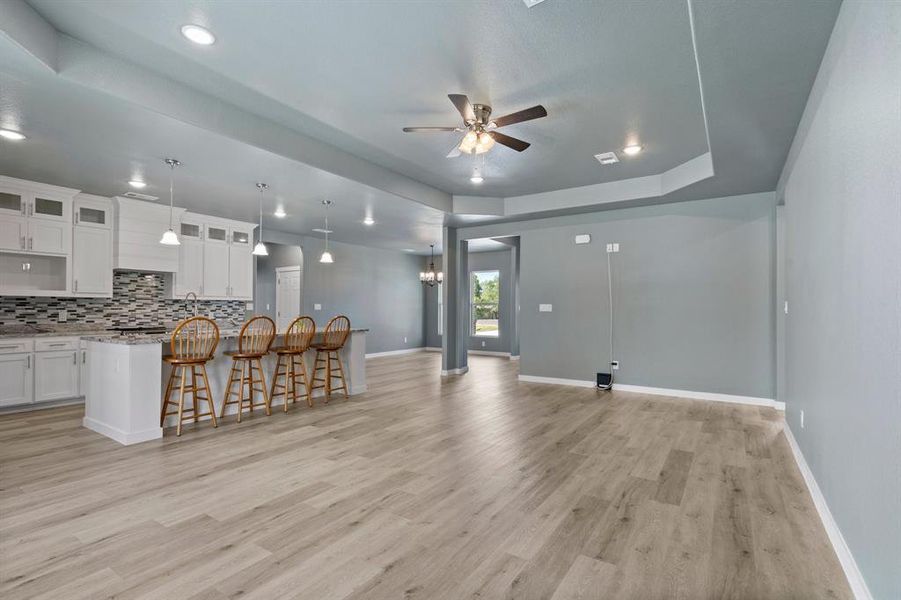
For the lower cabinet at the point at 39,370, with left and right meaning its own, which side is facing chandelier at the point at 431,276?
left

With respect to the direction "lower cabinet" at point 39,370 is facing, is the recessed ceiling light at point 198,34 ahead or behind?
ahead

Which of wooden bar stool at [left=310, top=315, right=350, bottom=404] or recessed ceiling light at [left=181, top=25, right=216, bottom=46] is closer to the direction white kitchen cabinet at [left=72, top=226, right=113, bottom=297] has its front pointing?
the recessed ceiling light

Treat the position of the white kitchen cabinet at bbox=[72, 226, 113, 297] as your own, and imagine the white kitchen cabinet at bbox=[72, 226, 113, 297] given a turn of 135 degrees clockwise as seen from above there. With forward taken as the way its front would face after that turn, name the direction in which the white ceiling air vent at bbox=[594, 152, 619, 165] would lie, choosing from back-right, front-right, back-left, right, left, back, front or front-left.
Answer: back

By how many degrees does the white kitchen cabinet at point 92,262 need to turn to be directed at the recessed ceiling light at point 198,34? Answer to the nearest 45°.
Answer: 0° — it already faces it

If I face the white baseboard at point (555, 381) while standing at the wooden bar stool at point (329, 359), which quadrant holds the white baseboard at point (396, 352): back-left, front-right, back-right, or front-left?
front-left

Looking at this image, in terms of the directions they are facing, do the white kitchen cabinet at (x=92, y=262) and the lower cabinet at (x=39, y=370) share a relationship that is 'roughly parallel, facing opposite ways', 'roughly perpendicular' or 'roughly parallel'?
roughly parallel

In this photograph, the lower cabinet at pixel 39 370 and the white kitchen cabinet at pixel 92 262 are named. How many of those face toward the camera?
2

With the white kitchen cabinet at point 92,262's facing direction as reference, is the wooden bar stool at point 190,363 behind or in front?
in front

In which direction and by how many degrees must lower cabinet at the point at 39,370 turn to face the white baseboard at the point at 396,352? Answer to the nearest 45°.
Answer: approximately 90° to its left

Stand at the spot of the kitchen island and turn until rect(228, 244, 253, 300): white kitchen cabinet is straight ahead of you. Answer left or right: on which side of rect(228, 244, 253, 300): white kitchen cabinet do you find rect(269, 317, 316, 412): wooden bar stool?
right

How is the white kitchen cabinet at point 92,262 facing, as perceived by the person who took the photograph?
facing the viewer

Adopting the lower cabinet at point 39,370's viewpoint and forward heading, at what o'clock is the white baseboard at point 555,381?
The white baseboard is roughly at 10 o'clock from the lower cabinet.

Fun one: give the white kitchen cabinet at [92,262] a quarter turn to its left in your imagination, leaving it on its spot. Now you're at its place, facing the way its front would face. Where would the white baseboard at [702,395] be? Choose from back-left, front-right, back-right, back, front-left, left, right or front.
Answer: front-right

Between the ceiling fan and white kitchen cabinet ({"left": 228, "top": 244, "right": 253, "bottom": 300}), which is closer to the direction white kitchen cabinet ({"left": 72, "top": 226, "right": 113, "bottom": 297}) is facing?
the ceiling fan

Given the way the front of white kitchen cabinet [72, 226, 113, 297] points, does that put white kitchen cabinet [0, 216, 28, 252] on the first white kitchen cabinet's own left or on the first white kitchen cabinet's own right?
on the first white kitchen cabinet's own right

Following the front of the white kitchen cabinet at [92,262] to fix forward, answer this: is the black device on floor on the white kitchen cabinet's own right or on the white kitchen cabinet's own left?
on the white kitchen cabinet's own left
